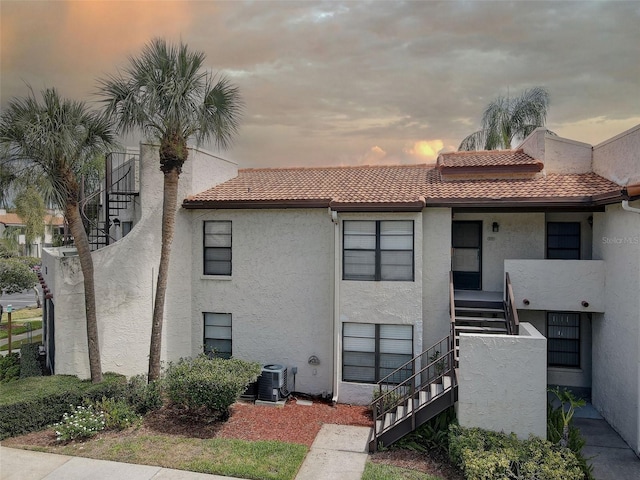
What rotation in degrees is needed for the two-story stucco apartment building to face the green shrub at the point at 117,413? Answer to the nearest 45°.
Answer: approximately 45° to its right

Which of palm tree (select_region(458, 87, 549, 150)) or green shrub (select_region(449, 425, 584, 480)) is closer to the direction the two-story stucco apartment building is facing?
the green shrub

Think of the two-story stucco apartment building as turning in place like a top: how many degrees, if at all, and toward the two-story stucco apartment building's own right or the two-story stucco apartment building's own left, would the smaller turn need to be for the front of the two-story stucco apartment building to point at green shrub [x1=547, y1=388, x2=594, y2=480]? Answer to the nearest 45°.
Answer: approximately 45° to the two-story stucco apartment building's own left

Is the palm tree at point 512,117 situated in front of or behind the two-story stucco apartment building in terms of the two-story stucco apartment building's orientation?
behind

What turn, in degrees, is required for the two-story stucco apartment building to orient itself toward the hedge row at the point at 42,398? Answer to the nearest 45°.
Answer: approximately 90° to its right

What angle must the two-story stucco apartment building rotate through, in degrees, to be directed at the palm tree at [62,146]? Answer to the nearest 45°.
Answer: approximately 90° to its right

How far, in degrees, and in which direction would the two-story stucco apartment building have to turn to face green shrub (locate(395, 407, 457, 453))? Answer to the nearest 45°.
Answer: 0° — it already faces it

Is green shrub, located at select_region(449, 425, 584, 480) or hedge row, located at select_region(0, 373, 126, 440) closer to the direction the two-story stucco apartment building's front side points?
the green shrub

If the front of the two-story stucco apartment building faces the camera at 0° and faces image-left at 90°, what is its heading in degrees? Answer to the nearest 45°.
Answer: approximately 0°

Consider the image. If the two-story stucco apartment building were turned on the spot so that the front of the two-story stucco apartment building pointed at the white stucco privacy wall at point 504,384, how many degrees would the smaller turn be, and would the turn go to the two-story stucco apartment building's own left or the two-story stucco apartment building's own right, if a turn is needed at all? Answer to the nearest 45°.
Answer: approximately 45° to the two-story stucco apartment building's own left
